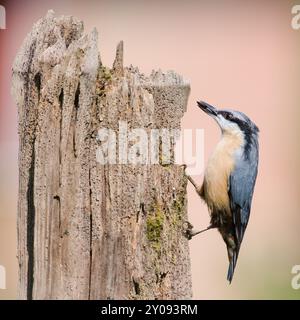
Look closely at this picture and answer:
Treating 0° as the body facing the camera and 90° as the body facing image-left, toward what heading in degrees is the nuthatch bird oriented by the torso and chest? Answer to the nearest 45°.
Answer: approximately 90°
